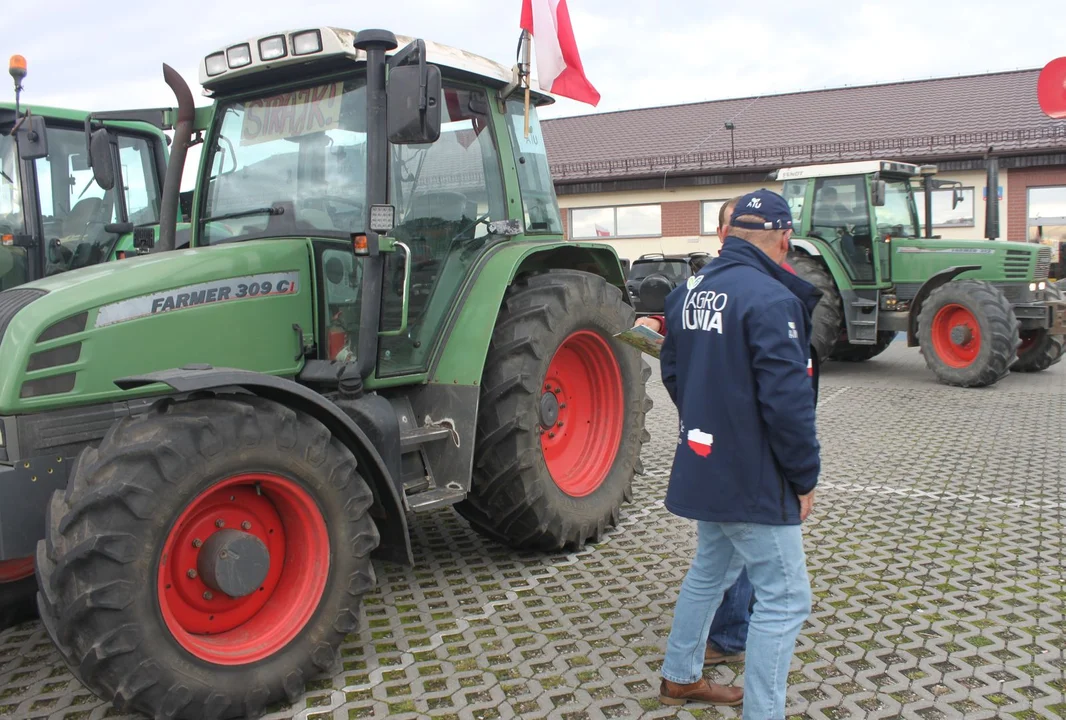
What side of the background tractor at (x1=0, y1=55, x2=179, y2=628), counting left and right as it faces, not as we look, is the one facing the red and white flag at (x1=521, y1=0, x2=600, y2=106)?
left

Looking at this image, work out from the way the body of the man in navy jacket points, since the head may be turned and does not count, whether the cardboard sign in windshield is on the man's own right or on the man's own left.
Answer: on the man's own left

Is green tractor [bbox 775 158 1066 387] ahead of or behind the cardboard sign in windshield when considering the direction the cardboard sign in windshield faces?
behind

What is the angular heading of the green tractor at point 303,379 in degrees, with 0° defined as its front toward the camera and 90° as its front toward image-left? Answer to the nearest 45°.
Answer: approximately 45°

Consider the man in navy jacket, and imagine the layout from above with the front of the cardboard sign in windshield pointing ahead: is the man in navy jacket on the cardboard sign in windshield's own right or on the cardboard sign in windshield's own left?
on the cardboard sign in windshield's own left

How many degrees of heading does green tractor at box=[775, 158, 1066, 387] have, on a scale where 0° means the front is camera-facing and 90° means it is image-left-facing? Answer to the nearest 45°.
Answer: approximately 315°

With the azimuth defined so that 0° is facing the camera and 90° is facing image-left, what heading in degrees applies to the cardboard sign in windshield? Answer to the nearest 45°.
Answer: approximately 45°

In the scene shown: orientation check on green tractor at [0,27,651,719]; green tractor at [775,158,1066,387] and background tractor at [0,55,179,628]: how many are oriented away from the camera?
0

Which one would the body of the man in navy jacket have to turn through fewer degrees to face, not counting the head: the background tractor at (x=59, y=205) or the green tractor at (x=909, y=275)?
the green tractor

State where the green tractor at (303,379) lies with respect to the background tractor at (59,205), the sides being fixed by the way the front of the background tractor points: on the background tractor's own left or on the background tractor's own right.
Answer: on the background tractor's own left

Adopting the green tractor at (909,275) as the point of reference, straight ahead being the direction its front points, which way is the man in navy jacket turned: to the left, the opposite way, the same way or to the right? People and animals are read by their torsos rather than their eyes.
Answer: to the left

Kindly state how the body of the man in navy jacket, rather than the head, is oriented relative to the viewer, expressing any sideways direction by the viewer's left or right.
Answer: facing away from the viewer and to the right of the viewer

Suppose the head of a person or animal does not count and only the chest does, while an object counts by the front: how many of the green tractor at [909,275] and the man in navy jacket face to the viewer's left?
0

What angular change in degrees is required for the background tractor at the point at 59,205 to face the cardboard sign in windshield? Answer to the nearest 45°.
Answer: approximately 45° to its left
